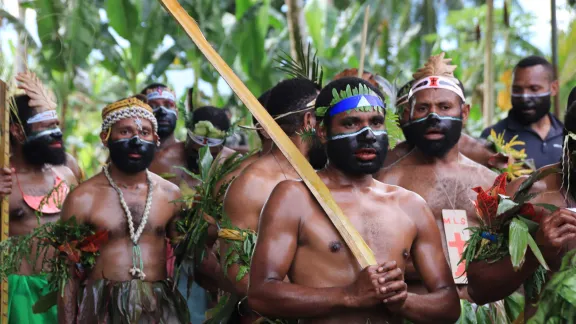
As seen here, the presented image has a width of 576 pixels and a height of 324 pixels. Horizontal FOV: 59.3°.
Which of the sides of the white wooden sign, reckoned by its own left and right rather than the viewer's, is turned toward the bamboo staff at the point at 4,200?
right

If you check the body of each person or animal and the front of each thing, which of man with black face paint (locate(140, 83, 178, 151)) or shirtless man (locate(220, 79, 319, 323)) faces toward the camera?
the man with black face paint

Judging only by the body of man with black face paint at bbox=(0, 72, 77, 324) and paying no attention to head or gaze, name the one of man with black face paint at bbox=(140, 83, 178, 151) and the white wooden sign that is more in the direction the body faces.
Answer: the white wooden sign

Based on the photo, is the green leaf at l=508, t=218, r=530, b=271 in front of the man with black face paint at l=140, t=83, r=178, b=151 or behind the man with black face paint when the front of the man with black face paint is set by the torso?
in front

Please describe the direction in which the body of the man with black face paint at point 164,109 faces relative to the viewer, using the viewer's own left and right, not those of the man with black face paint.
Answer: facing the viewer

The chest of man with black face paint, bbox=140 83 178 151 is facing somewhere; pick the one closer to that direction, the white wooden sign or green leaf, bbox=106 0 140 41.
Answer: the white wooden sign

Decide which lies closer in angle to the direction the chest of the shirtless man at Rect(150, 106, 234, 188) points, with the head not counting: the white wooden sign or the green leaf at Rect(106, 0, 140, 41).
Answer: the white wooden sign

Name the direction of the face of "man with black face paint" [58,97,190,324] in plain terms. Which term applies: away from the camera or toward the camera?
toward the camera

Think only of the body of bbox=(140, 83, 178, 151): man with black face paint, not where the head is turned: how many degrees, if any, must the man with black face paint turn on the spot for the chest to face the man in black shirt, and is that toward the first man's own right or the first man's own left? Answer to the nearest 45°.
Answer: approximately 45° to the first man's own left

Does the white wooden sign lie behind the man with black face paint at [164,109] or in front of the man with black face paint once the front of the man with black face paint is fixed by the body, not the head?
in front

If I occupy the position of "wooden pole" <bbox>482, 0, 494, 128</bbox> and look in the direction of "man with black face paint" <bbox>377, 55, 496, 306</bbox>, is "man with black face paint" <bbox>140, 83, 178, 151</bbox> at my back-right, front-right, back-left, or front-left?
front-right

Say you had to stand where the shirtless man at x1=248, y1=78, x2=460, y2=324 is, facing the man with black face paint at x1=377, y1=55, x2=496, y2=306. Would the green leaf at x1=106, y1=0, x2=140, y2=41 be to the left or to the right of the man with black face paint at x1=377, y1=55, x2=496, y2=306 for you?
left

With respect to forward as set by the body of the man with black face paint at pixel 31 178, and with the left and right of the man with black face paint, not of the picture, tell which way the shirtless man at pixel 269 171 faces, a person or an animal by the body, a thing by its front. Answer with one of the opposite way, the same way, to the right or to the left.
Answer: to the left
